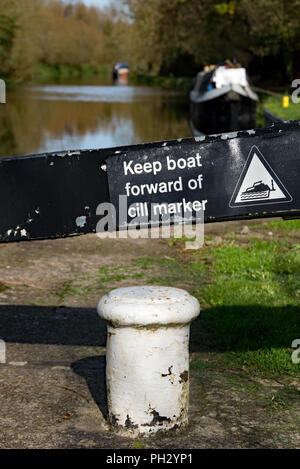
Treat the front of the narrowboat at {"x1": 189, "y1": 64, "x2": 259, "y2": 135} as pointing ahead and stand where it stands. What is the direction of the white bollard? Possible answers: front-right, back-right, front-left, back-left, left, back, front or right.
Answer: front

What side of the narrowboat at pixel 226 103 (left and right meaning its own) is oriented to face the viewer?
front
